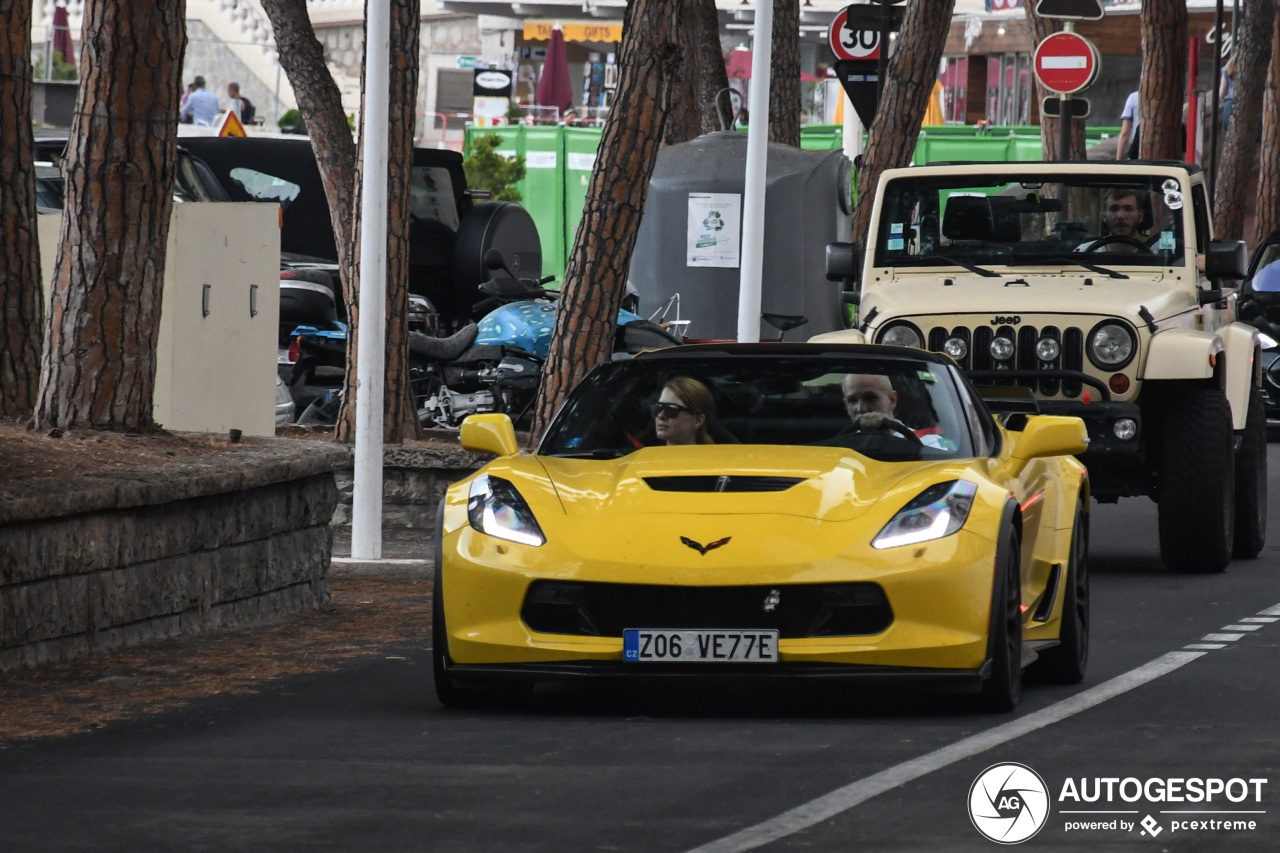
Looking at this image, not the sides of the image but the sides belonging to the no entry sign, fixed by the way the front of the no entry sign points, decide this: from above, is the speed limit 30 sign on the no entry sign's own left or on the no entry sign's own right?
on the no entry sign's own right

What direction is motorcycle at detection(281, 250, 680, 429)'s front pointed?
to the viewer's right

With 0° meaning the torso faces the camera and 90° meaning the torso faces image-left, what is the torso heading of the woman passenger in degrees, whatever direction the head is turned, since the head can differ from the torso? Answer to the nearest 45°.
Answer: approximately 45°

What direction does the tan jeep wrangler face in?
toward the camera

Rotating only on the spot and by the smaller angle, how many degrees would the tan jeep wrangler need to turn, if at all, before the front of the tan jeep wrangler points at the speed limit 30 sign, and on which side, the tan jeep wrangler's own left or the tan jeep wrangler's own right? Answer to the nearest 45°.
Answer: approximately 180°

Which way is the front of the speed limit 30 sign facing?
toward the camera

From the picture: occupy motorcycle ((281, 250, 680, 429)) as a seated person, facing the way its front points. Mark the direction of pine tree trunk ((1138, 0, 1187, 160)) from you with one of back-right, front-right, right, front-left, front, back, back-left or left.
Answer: front-left

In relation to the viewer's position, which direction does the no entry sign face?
facing the viewer

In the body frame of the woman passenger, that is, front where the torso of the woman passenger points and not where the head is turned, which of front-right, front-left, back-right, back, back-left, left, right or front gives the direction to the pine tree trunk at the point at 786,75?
back-right

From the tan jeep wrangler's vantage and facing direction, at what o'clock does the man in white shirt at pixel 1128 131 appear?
The man in white shirt is roughly at 6 o'clock from the tan jeep wrangler.

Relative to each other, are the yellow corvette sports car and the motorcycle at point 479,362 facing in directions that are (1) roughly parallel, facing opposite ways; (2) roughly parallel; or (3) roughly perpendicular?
roughly perpendicular

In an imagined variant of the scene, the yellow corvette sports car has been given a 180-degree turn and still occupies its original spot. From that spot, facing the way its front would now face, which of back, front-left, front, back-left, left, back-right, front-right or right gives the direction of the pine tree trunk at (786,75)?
front

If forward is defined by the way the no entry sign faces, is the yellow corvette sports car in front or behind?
in front

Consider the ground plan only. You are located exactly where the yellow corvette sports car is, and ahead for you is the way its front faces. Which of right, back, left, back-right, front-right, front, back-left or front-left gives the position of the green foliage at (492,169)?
back

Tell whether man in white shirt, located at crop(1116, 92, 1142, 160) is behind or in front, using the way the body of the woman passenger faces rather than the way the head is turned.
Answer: behind

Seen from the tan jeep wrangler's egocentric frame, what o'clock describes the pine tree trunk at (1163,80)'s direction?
The pine tree trunk is roughly at 6 o'clock from the tan jeep wrangler.

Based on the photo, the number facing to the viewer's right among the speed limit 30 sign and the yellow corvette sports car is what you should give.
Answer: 0
